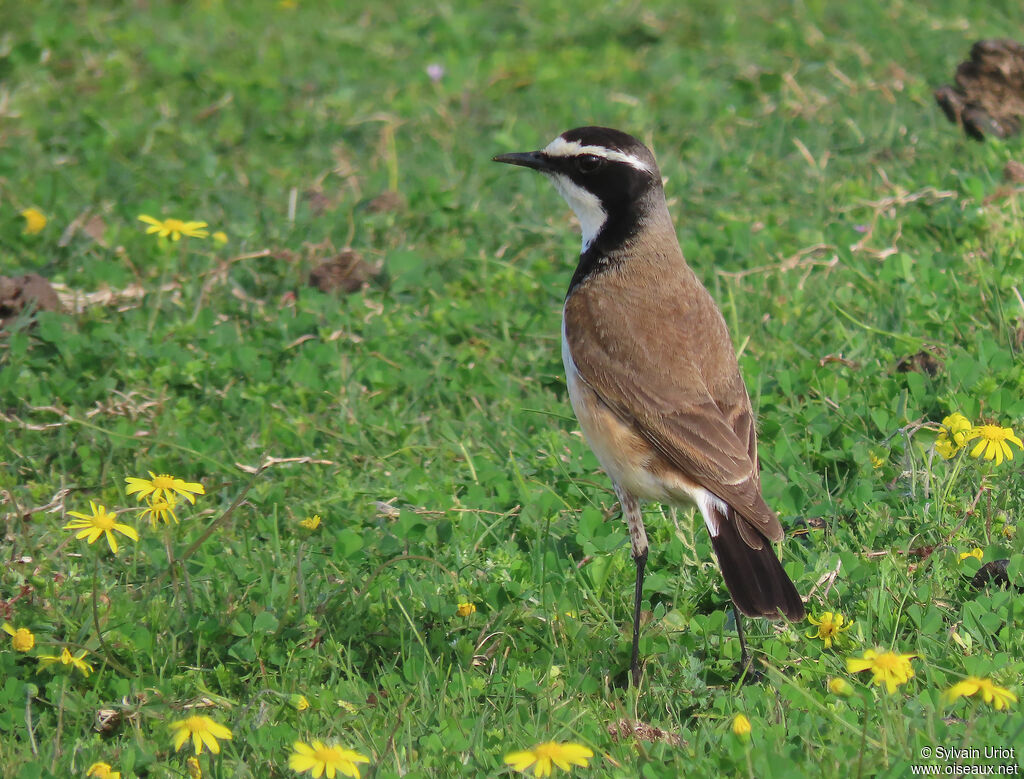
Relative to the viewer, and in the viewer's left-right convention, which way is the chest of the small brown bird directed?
facing away from the viewer and to the left of the viewer

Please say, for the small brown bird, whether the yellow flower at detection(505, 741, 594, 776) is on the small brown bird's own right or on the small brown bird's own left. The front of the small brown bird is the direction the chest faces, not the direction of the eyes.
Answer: on the small brown bird's own left

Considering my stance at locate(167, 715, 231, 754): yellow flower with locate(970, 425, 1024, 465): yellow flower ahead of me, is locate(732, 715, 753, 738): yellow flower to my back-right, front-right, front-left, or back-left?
front-right

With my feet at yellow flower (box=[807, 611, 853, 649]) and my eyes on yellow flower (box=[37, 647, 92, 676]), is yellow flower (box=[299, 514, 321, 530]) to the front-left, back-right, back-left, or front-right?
front-right

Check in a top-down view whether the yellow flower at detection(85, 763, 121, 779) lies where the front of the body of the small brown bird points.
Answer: no

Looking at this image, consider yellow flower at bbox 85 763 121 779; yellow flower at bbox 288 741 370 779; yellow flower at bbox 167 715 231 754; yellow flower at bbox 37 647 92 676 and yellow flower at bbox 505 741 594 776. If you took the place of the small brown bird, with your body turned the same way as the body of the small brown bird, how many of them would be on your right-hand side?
0

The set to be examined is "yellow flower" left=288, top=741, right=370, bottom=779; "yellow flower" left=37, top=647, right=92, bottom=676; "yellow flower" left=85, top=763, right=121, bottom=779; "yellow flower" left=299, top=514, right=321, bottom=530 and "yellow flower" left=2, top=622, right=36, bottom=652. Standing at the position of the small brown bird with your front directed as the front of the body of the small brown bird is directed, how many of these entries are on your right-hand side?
0

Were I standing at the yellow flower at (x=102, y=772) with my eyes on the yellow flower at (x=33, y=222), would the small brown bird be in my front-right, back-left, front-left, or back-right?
front-right

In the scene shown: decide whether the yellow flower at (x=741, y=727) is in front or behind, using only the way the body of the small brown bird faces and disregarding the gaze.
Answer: behind
